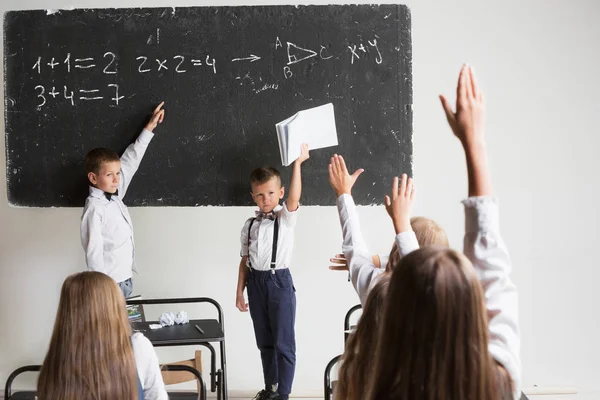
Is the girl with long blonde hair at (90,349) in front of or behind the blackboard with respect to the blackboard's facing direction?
in front

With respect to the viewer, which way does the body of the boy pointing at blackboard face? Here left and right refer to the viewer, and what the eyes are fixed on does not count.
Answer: facing the viewer and to the right of the viewer

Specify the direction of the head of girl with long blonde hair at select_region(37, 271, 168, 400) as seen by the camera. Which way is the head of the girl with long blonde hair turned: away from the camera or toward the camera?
away from the camera

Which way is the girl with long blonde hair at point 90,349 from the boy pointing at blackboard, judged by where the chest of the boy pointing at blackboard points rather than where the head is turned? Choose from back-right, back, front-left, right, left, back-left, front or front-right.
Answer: front-right

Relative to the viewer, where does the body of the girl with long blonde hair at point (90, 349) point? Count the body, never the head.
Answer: away from the camera

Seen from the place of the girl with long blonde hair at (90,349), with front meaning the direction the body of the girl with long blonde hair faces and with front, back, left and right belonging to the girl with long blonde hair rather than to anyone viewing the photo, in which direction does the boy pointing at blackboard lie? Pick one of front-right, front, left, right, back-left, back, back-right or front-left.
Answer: front

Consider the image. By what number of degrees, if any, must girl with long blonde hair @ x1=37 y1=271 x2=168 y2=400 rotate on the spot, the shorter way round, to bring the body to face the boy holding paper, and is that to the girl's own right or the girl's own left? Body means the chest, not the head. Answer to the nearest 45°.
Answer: approximately 45° to the girl's own right

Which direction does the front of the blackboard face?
toward the camera

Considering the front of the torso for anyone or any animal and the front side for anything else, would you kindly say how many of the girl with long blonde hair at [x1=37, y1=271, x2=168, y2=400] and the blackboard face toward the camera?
1

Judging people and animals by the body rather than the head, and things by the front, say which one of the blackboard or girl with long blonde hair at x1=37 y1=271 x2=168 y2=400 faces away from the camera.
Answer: the girl with long blonde hair

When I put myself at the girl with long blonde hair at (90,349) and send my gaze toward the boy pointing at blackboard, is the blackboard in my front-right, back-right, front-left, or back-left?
front-right

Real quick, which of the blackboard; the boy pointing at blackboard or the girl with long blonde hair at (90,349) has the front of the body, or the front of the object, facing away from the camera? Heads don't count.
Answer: the girl with long blonde hair
